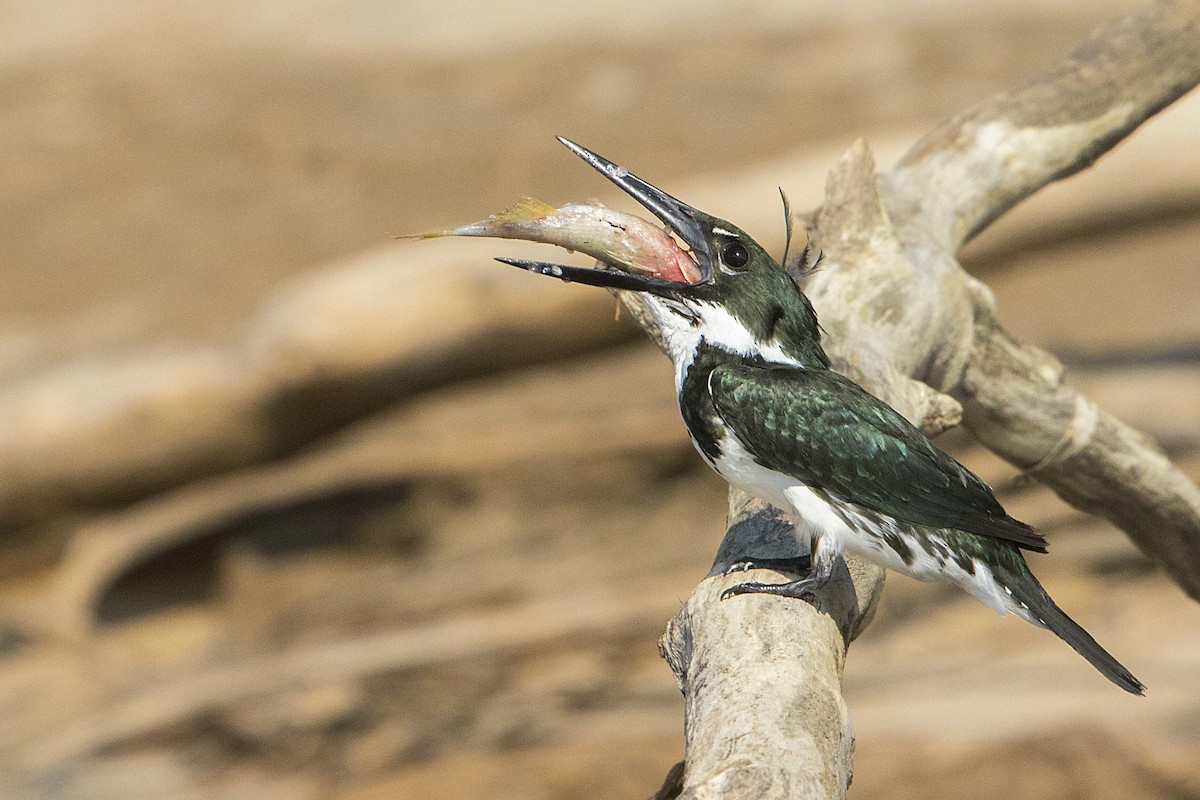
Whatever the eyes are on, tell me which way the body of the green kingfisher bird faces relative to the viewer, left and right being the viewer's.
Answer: facing to the left of the viewer
